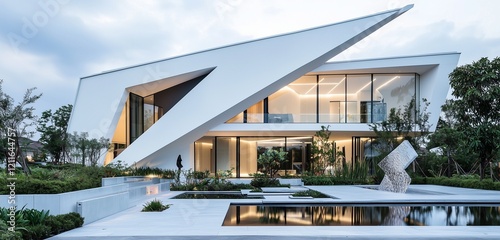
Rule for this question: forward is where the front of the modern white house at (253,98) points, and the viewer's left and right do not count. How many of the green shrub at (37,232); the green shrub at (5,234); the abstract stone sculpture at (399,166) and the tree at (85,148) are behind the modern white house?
0

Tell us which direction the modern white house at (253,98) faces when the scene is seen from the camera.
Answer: facing the viewer

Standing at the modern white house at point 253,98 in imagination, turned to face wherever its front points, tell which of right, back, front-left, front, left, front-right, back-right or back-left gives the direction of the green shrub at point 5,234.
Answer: front

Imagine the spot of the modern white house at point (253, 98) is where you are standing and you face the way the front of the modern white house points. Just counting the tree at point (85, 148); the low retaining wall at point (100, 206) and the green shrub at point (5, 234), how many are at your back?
0

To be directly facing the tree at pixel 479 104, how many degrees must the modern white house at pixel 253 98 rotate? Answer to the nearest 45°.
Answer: approximately 45° to its left

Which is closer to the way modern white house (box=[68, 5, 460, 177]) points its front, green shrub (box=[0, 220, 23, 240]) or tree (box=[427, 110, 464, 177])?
the green shrub

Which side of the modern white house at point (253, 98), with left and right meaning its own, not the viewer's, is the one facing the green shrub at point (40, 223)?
front

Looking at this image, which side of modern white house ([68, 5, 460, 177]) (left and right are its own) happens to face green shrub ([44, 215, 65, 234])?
front
